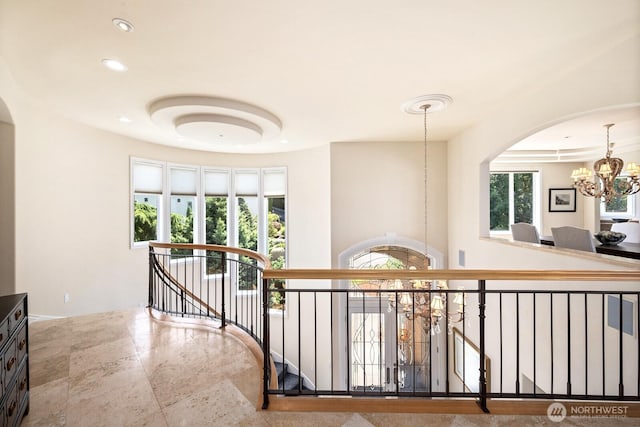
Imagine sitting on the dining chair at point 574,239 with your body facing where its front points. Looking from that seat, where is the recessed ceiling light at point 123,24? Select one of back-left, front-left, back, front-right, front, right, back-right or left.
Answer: back

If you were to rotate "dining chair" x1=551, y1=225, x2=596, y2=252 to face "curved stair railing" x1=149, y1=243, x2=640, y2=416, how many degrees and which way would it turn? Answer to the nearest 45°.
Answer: approximately 180°

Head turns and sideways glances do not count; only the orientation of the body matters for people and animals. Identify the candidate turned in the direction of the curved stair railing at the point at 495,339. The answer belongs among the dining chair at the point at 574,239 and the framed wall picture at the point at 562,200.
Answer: the framed wall picture

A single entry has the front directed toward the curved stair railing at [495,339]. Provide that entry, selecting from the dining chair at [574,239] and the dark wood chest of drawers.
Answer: the dark wood chest of drawers

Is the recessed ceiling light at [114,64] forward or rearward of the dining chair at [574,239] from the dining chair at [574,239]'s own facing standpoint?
rearward

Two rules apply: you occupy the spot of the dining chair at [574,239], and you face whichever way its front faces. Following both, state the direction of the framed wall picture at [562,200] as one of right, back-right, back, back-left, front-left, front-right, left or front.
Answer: front-left

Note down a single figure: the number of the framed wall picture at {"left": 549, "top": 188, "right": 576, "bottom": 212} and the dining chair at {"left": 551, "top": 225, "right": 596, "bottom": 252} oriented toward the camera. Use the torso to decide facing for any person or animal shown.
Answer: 1

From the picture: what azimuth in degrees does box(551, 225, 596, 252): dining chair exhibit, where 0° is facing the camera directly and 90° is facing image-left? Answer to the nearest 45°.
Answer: approximately 225°

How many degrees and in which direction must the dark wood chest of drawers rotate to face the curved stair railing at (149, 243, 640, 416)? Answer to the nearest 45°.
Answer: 0° — it already faces it

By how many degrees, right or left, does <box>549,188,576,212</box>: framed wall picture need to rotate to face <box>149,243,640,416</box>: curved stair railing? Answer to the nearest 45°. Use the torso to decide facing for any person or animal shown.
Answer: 0° — it already faces it

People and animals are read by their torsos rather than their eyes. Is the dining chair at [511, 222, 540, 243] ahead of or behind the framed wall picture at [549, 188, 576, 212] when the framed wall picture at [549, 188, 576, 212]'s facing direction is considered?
ahead

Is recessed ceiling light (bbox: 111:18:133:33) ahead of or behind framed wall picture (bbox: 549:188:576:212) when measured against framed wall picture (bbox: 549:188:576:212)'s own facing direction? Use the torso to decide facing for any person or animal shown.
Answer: ahead

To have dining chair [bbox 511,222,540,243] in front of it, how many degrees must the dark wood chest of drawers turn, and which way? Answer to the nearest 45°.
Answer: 0° — it already faces it

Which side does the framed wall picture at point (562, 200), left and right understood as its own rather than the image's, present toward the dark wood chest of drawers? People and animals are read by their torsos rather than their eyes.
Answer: front

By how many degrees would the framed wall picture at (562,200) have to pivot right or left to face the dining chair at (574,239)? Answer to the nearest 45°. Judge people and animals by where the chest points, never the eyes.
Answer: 0° — it already faces it

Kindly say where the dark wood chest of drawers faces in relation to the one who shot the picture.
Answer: facing the viewer and to the right of the viewer
